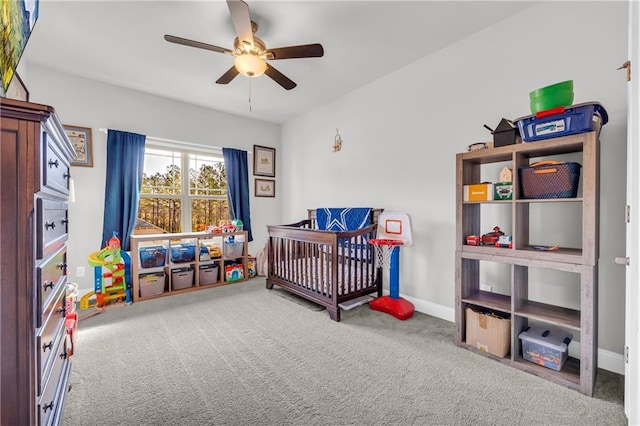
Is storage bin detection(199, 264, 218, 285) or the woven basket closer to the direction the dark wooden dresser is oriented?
the woven basket

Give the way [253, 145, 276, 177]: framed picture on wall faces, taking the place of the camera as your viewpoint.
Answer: facing the viewer and to the right of the viewer

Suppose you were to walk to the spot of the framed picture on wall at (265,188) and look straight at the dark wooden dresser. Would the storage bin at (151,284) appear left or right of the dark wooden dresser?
right

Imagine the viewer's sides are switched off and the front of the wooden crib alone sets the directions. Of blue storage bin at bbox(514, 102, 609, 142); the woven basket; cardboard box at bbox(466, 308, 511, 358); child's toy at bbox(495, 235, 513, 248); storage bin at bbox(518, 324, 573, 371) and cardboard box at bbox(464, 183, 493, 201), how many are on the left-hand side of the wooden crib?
6

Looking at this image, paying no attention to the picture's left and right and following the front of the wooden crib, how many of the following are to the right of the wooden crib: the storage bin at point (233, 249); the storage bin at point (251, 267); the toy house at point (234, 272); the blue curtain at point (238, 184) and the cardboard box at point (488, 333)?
4

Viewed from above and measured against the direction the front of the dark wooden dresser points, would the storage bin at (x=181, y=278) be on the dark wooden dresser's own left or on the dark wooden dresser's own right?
on the dark wooden dresser's own left

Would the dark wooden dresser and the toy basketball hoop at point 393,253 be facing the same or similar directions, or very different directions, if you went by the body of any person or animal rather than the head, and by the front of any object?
very different directions

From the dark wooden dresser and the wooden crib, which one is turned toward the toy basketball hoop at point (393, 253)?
the dark wooden dresser

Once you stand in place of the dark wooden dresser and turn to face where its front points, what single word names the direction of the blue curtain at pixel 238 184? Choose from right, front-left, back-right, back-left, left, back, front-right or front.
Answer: front-left

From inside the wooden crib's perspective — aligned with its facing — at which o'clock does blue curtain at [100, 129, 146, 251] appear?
The blue curtain is roughly at 2 o'clock from the wooden crib.

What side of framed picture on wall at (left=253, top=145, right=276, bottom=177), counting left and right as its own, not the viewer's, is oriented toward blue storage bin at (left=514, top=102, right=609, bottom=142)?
front

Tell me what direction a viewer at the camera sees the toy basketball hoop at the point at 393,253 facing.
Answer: facing the viewer and to the left of the viewer

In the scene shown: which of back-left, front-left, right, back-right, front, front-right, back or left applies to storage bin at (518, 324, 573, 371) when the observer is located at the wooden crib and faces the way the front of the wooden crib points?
left

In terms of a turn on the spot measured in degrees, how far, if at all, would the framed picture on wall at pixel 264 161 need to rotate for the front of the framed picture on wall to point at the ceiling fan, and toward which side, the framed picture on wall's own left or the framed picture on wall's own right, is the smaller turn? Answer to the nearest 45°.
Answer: approximately 45° to the framed picture on wall's own right

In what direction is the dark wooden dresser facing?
to the viewer's right

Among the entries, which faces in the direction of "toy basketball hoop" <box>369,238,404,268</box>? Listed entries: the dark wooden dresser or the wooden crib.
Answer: the dark wooden dresser

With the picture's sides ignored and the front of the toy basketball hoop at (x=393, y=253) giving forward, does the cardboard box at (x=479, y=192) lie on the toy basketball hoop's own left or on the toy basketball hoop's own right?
on the toy basketball hoop's own left

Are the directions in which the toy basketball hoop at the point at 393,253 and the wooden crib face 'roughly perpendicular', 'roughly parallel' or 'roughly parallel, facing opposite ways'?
roughly parallel
